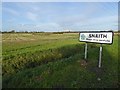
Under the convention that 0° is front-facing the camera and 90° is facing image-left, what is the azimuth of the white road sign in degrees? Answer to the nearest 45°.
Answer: approximately 45°
